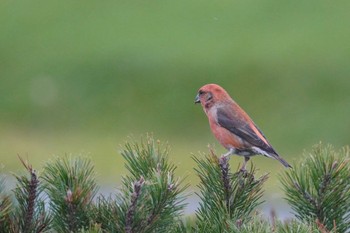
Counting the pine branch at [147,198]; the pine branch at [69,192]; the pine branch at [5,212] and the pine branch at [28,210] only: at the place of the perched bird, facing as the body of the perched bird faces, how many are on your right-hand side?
0

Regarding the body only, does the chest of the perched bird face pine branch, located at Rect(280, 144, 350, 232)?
no

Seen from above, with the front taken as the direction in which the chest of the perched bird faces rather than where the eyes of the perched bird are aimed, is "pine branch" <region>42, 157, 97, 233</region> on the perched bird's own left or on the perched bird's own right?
on the perched bird's own left

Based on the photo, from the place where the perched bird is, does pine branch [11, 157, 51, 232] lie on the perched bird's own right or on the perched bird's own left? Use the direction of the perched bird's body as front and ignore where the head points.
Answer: on the perched bird's own left

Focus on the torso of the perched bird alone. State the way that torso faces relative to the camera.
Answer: to the viewer's left

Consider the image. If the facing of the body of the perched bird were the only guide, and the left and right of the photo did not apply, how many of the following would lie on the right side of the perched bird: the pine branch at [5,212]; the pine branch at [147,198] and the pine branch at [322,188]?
0
